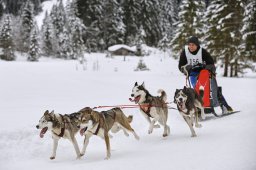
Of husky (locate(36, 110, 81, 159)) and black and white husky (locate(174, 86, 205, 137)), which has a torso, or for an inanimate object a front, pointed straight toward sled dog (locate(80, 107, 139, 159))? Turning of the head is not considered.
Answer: the black and white husky

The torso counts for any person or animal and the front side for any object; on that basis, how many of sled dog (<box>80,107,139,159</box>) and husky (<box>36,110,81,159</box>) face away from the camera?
0

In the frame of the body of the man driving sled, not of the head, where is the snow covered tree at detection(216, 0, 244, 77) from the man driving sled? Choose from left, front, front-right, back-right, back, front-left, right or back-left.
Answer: back-right

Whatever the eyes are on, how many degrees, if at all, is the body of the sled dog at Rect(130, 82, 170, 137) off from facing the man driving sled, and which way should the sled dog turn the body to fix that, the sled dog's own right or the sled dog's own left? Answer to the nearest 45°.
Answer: approximately 180°

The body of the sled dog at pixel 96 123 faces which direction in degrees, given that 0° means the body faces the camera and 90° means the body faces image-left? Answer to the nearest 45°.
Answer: approximately 45°

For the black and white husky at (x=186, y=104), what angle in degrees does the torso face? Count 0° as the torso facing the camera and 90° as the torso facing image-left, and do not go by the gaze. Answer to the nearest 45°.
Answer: approximately 45°

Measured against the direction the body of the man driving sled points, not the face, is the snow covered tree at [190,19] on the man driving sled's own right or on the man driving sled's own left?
on the man driving sled's own right

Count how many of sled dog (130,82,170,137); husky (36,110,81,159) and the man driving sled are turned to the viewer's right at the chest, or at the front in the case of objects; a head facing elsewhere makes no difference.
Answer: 0

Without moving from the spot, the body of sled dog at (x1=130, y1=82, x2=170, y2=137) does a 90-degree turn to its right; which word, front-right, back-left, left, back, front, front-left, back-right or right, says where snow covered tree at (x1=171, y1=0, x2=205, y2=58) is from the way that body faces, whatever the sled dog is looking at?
front-right

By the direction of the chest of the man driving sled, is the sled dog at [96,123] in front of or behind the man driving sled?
in front
